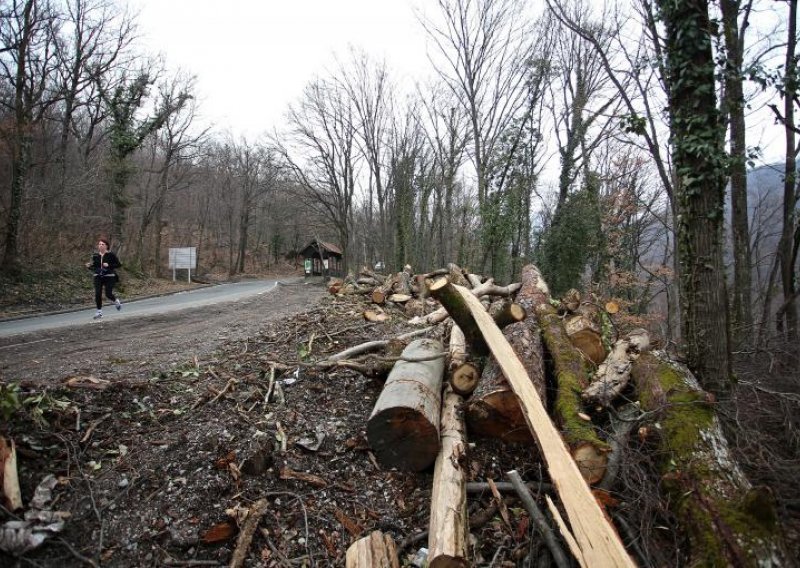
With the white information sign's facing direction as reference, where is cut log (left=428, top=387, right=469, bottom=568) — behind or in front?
in front

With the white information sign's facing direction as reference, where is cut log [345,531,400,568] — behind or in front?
in front

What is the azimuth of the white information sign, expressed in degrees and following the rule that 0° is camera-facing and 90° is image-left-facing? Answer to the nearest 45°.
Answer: approximately 0°

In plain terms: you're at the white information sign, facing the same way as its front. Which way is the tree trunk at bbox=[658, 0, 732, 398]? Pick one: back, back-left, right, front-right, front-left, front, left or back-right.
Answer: front

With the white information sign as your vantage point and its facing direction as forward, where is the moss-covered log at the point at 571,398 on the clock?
The moss-covered log is roughly at 12 o'clock from the white information sign.

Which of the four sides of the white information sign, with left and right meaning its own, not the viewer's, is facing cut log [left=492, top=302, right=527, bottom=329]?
front

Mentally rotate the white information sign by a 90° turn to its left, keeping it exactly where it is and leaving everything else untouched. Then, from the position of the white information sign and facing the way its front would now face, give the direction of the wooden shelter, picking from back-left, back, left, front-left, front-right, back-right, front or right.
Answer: front-left

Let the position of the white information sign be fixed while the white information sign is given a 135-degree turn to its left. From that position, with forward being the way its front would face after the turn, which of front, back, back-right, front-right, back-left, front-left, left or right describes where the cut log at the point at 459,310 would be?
back-right

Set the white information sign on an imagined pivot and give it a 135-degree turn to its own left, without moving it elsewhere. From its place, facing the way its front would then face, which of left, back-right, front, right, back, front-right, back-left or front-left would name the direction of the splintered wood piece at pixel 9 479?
back-right

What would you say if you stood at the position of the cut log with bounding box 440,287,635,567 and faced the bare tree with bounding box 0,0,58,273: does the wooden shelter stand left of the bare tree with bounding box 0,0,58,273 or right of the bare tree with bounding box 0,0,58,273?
right

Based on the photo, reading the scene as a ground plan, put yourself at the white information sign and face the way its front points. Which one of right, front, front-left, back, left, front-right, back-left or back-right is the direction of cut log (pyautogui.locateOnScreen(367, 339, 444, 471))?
front

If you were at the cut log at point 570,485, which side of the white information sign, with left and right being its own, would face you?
front

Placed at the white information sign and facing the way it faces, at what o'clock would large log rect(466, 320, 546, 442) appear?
The large log is roughly at 12 o'clock from the white information sign.

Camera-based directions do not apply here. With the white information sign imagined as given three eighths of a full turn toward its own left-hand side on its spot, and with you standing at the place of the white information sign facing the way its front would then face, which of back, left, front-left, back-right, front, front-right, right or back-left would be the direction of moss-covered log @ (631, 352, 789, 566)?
back-right

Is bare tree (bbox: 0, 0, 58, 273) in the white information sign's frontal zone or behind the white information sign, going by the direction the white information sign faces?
frontal zone
